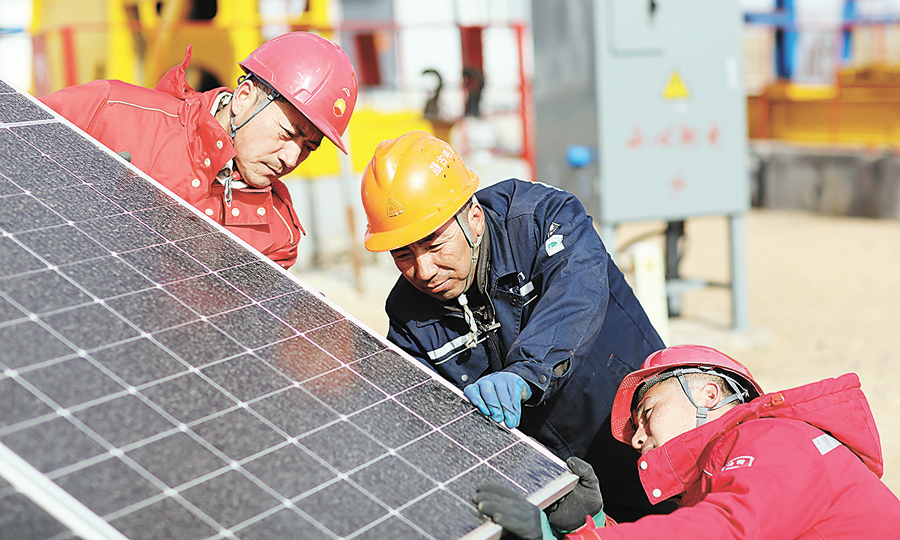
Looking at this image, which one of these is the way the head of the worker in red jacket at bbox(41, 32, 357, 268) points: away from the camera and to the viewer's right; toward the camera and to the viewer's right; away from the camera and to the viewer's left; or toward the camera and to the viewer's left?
toward the camera and to the viewer's right

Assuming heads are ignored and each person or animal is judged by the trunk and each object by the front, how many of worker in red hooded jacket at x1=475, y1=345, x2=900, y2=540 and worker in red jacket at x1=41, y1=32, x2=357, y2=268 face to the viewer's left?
1

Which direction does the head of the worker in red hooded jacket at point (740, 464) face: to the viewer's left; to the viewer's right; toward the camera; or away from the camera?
to the viewer's left

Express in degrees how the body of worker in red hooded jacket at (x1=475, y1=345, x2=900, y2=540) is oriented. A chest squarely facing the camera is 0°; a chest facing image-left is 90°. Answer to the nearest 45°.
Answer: approximately 90°

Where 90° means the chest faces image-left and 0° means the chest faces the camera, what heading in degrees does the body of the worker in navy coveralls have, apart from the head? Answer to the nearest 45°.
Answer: approximately 45°

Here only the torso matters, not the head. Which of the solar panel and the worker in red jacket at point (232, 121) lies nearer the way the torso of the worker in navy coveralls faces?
the solar panel

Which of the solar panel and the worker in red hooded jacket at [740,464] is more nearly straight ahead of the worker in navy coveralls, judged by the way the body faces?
the solar panel
